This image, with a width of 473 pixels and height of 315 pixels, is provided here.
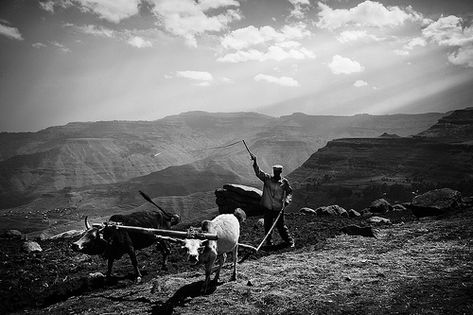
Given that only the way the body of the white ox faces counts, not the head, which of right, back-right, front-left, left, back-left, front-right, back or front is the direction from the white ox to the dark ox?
right

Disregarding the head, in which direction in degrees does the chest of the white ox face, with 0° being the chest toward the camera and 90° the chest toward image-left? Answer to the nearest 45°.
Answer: approximately 45°

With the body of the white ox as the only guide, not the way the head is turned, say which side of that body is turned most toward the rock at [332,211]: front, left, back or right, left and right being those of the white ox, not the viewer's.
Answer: back

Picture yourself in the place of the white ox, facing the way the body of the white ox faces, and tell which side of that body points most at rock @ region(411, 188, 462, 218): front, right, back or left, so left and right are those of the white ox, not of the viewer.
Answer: back

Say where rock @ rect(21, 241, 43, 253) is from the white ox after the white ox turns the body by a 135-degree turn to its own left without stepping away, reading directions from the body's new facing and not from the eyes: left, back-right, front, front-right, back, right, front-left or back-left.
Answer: back-left
